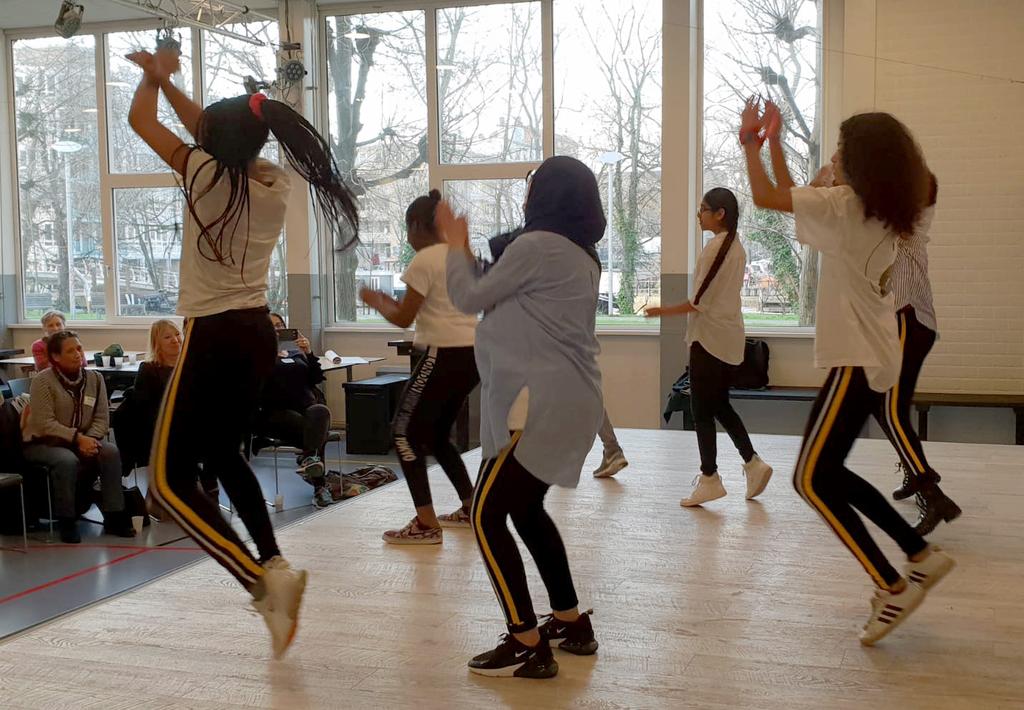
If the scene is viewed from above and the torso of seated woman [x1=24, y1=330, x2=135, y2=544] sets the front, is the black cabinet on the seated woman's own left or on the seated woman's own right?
on the seated woman's own left

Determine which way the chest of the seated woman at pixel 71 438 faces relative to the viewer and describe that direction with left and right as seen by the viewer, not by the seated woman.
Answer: facing the viewer and to the right of the viewer

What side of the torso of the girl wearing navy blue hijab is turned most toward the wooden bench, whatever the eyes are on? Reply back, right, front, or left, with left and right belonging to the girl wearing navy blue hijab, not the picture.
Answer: right

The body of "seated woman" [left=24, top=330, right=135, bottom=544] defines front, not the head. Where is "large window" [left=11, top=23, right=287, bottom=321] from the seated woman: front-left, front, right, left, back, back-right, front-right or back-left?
back-left

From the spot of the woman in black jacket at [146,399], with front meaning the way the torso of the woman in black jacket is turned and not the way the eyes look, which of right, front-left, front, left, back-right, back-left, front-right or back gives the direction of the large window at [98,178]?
back-left

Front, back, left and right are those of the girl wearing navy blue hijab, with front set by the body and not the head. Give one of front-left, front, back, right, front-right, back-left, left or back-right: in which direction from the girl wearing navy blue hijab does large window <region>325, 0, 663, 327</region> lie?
front-right

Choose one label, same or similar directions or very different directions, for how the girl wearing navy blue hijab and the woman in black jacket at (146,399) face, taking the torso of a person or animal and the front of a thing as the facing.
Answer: very different directions

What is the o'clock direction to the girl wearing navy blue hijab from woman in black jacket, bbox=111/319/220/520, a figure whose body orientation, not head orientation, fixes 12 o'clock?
The girl wearing navy blue hijab is roughly at 1 o'clock from the woman in black jacket.

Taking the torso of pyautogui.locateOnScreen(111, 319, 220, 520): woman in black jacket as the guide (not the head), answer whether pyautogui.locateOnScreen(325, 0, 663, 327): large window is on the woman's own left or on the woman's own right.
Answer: on the woman's own left
